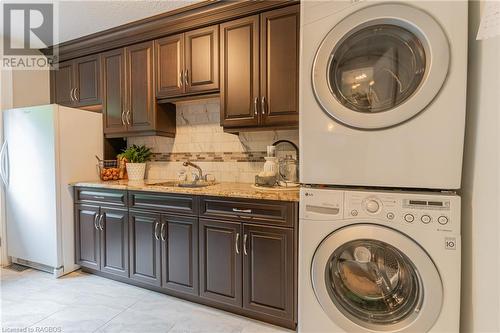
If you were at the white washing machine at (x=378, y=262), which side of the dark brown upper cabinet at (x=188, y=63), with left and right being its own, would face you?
left

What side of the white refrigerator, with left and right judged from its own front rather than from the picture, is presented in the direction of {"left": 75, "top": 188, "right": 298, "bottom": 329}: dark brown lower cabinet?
left

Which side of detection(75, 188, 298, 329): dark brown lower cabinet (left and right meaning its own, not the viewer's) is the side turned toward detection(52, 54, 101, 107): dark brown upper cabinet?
right

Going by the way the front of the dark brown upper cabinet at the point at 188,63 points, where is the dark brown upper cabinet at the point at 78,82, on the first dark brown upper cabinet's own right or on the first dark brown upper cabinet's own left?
on the first dark brown upper cabinet's own right

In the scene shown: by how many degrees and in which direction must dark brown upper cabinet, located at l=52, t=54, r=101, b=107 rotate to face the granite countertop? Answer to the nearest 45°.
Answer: approximately 90° to its left

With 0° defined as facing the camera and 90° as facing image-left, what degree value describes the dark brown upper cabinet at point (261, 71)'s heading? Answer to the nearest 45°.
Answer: approximately 45°

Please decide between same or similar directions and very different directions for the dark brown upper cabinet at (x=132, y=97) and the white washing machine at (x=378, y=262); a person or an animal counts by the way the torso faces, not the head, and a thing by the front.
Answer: same or similar directions

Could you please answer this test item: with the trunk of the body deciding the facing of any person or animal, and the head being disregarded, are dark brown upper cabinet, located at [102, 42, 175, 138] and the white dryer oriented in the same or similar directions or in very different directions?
same or similar directions

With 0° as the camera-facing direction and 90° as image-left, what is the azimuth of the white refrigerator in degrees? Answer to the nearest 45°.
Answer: approximately 45°

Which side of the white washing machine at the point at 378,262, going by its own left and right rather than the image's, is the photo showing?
front

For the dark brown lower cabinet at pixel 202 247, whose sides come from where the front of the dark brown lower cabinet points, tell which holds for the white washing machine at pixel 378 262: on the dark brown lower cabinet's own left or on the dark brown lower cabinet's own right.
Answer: on the dark brown lower cabinet's own left

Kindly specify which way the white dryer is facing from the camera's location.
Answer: facing the viewer
